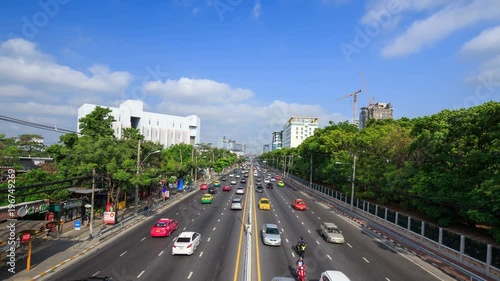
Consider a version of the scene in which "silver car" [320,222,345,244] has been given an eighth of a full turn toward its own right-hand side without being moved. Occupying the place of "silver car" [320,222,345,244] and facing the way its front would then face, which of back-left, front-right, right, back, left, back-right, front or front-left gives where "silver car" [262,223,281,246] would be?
front-right

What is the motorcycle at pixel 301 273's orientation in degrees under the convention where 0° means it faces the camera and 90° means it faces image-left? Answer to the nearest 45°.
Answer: approximately 0°

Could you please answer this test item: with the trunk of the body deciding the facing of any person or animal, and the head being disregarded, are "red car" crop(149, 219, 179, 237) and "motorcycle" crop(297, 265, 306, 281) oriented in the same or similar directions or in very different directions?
very different directions

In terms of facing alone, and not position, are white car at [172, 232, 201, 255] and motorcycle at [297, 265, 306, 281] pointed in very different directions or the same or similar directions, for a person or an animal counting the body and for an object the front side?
very different directions

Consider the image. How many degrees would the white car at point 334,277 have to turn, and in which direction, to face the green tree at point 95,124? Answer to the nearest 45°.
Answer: approximately 180°

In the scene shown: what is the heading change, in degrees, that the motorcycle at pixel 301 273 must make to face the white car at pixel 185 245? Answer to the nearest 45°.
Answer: approximately 135° to its right

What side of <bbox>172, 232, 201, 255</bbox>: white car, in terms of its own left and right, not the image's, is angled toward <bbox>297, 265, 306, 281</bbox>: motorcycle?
right

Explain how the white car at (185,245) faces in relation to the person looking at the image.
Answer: facing away from the viewer and to the right of the viewer

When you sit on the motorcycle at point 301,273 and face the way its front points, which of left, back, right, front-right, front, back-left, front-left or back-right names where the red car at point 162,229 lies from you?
back-right

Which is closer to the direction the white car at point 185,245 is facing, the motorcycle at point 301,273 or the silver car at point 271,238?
the silver car

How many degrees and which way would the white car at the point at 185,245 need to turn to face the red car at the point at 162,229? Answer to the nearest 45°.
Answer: approximately 45° to its left
